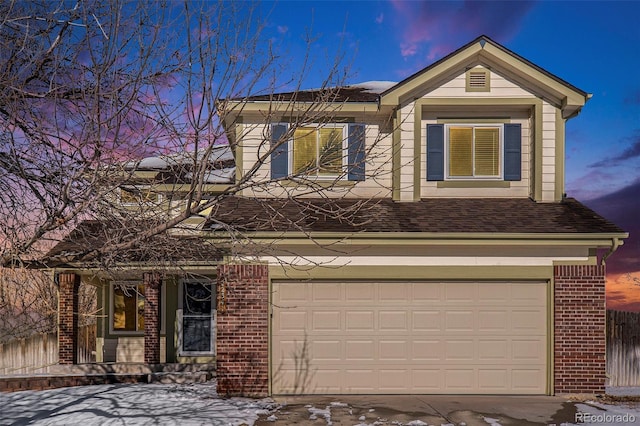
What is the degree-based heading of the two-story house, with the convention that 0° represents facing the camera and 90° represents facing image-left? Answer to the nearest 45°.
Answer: approximately 0°

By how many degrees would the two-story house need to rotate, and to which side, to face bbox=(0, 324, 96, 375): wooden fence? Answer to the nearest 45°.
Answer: approximately 135° to its right

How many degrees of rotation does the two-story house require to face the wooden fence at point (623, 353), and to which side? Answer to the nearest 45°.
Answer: approximately 135° to its left
